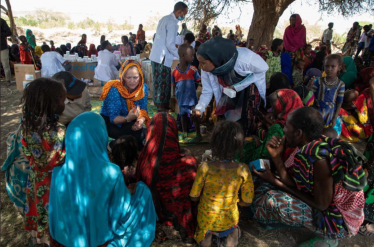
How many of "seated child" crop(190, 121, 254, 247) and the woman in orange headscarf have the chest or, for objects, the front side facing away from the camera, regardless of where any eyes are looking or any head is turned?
1

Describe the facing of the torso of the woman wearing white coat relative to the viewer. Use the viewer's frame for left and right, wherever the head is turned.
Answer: facing the viewer and to the left of the viewer

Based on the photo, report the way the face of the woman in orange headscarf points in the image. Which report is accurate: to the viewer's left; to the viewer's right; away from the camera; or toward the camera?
toward the camera

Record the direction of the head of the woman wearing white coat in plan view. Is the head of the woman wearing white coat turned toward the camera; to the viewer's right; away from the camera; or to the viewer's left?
to the viewer's left

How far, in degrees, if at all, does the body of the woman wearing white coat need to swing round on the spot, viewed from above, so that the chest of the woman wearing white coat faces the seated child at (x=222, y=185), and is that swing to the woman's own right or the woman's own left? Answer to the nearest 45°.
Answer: approximately 45° to the woman's own left

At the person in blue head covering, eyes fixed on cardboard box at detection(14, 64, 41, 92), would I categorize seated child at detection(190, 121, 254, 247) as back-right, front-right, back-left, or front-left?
back-right

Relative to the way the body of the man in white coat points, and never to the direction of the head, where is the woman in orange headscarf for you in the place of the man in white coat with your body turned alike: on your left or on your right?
on your right

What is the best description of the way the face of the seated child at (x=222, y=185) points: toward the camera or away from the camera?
away from the camera

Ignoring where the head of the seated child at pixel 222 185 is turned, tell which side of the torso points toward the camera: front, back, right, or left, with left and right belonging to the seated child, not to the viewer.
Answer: back

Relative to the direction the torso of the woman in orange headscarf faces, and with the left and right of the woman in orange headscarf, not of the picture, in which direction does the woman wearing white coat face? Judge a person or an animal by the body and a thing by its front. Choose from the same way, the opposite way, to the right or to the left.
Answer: to the right
